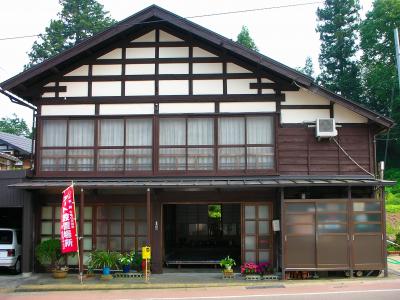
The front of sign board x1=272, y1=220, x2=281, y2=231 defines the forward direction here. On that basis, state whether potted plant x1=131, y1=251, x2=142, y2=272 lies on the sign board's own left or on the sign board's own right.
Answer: on the sign board's own right

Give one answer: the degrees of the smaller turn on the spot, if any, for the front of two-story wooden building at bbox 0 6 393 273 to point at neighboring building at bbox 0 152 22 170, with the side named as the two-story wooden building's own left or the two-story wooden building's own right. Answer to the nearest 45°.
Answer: approximately 135° to the two-story wooden building's own right

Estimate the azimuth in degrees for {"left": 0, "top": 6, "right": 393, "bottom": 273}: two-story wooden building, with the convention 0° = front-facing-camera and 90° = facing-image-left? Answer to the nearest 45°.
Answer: approximately 0°

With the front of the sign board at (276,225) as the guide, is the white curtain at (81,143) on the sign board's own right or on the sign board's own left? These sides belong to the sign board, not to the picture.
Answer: on the sign board's own right

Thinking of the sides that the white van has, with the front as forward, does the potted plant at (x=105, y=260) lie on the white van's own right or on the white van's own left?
on the white van's own right

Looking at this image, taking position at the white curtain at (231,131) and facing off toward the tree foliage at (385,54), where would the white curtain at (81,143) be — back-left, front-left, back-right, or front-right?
back-left

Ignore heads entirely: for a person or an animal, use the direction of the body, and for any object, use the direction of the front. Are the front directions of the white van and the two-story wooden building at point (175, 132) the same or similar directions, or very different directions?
very different directions

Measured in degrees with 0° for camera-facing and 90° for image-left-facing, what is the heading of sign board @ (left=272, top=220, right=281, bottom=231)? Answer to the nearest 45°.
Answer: approximately 0°
